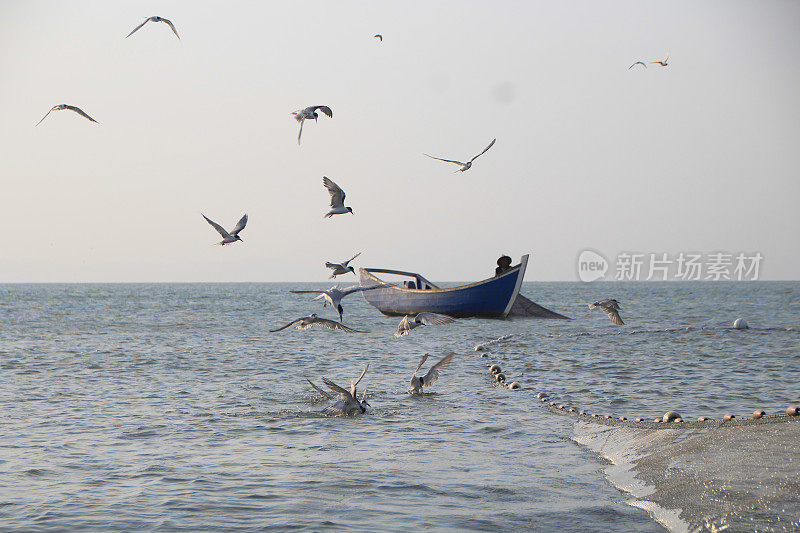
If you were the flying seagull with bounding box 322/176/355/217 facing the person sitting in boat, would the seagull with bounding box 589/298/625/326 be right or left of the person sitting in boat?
right

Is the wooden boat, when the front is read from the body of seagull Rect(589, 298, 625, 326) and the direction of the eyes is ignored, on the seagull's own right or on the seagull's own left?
on the seagull's own right

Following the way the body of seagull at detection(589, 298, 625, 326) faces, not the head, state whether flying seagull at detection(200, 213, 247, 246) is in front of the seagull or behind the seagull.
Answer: in front

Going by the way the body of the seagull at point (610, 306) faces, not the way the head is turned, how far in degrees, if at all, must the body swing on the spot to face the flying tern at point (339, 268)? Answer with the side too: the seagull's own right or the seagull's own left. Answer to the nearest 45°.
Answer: approximately 45° to the seagull's own left

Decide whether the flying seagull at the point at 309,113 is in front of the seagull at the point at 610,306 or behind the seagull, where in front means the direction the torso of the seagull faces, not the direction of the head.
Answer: in front

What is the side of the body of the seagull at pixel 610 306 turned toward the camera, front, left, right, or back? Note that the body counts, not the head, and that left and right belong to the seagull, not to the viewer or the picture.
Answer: left
